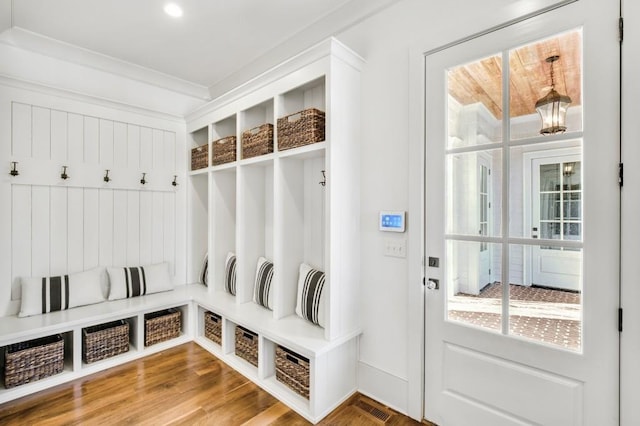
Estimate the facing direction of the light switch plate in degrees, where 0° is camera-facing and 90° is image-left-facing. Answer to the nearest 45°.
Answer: approximately 45°

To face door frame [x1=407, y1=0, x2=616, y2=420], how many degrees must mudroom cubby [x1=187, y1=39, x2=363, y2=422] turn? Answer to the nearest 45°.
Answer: approximately 90° to its left

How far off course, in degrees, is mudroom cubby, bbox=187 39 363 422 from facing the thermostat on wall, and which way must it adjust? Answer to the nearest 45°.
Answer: approximately 90° to its left

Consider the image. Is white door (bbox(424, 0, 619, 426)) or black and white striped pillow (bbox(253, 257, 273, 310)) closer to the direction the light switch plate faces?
the black and white striped pillow

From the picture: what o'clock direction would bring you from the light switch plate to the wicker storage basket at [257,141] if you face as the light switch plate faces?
The wicker storage basket is roughly at 2 o'clock from the light switch plate.
